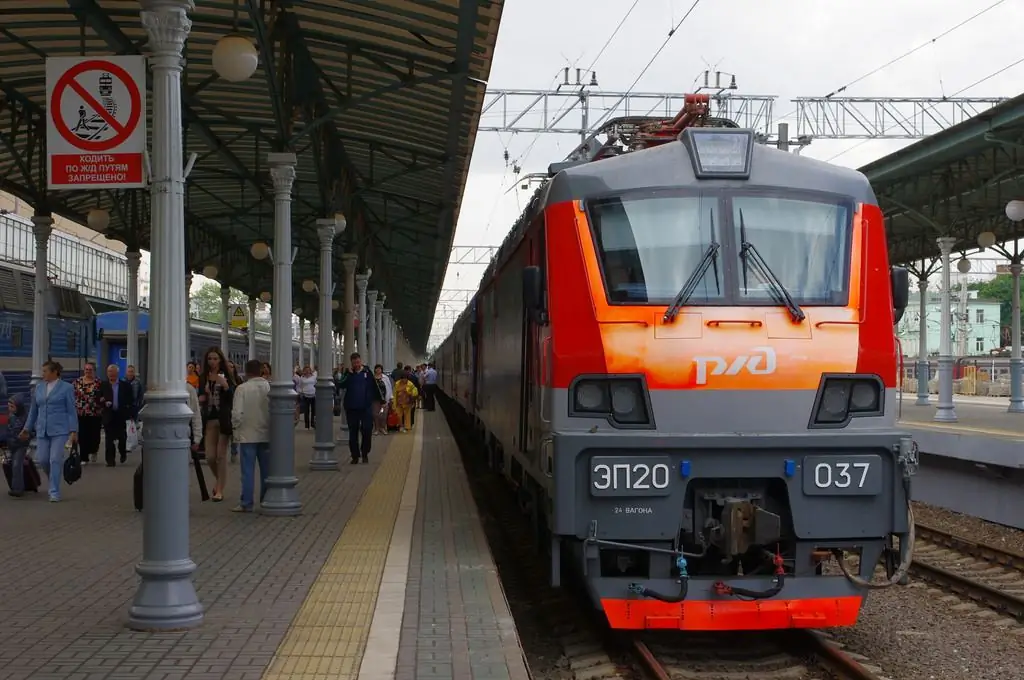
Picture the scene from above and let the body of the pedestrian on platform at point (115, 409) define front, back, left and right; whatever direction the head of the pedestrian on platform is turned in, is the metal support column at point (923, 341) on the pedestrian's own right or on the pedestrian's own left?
on the pedestrian's own left

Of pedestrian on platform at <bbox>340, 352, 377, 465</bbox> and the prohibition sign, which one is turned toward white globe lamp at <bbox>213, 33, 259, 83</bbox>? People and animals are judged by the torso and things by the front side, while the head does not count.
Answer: the pedestrian on platform

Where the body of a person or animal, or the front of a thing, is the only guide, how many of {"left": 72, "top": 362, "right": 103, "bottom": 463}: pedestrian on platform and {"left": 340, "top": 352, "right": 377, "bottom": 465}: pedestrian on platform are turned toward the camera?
2

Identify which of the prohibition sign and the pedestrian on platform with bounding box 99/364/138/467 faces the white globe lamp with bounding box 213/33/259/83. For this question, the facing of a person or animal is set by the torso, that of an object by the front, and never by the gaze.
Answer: the pedestrian on platform

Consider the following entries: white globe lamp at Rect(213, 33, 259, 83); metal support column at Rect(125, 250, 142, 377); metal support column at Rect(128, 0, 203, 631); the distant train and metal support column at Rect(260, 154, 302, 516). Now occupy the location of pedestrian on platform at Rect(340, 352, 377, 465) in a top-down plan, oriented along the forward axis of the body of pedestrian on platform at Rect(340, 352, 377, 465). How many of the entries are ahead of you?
3

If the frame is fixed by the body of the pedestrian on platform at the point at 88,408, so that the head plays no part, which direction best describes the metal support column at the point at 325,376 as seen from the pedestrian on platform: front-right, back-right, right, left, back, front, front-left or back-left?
left

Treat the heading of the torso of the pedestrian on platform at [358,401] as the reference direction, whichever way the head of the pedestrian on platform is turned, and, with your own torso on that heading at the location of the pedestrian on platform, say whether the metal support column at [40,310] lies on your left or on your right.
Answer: on your right

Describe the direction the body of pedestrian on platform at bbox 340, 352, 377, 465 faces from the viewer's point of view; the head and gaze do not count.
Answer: toward the camera

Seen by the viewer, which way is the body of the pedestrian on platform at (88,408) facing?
toward the camera

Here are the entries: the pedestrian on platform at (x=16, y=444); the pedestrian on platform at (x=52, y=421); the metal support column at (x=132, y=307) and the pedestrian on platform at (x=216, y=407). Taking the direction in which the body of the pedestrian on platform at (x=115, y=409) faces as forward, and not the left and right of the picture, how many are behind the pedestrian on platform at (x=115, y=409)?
1
